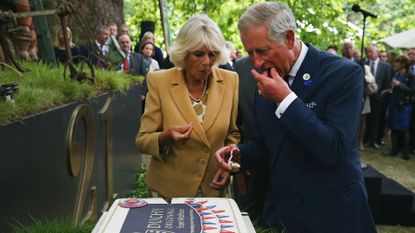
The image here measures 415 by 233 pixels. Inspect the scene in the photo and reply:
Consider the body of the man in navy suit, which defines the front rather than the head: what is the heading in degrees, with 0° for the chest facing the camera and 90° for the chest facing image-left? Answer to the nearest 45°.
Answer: approximately 45°

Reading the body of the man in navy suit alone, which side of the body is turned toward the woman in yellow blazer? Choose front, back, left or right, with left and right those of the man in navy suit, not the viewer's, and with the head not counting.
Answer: right

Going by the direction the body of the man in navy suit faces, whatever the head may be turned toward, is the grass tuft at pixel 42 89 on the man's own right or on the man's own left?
on the man's own right
